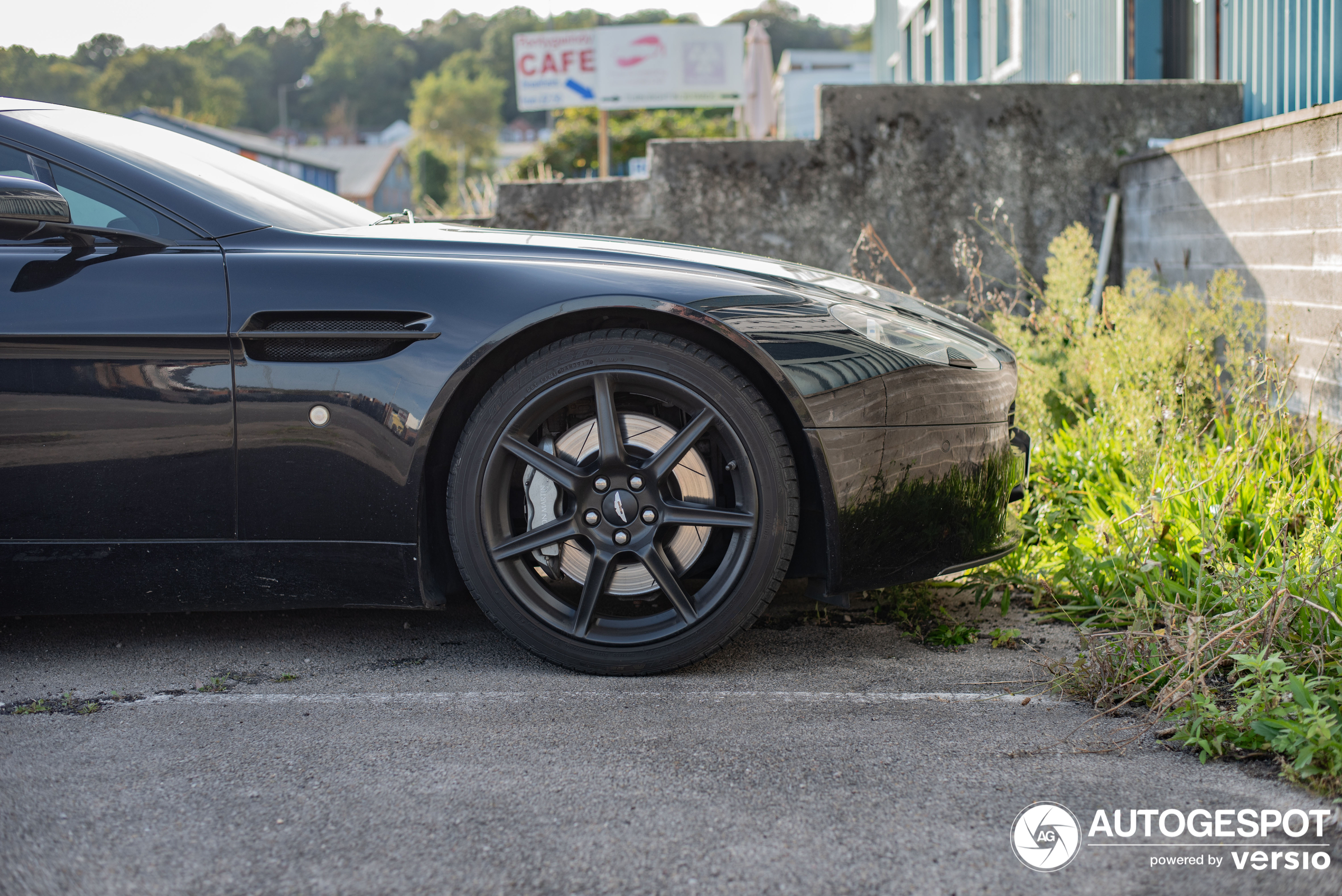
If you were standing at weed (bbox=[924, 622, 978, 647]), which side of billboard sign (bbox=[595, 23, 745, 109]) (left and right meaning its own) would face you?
front

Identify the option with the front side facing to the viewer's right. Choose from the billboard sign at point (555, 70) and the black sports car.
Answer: the black sports car

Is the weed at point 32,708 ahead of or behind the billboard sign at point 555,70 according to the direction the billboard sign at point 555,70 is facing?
ahead

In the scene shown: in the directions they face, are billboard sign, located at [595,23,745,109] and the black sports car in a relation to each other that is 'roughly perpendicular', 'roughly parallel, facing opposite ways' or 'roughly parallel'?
roughly perpendicular

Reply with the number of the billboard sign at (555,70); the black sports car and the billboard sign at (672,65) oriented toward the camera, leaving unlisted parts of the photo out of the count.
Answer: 2

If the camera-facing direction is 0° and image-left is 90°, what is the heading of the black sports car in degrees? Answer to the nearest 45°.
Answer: approximately 270°

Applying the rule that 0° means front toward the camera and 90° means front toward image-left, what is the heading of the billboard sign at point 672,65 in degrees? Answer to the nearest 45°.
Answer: approximately 0°

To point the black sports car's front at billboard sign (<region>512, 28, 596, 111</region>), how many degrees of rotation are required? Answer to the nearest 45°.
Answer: approximately 90° to its left

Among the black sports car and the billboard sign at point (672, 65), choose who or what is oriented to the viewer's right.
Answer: the black sports car

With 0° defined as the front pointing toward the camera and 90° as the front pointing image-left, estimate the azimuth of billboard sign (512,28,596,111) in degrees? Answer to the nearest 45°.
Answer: approximately 0°
